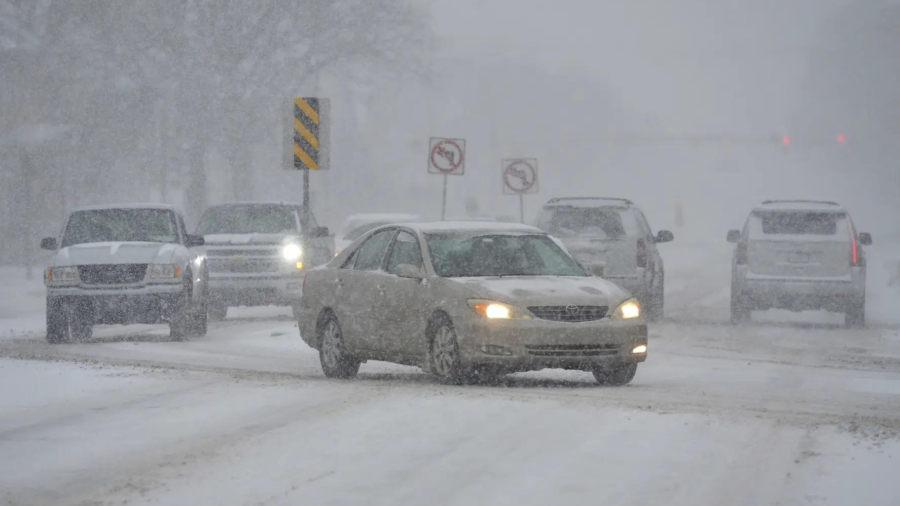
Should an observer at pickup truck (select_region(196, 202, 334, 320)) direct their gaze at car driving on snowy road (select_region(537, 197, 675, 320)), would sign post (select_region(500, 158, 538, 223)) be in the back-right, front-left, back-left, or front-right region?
front-left

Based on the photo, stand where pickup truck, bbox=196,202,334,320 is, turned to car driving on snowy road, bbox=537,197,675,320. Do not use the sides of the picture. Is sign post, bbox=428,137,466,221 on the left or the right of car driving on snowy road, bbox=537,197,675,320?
left

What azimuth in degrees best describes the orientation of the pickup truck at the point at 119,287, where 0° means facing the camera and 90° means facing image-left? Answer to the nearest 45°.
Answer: approximately 0°

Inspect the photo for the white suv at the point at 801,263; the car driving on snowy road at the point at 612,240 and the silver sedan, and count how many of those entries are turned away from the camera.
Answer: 2

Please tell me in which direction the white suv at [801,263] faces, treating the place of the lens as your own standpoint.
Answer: facing away from the viewer

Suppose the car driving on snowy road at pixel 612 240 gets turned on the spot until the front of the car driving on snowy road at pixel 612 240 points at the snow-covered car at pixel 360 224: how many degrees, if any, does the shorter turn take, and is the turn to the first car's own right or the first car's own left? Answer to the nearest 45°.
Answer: approximately 45° to the first car's own left

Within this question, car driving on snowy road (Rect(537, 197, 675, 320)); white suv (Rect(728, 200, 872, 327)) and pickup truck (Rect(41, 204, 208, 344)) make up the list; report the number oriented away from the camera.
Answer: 2

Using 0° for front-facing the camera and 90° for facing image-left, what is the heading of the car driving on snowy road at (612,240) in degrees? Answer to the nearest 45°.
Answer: approximately 180°

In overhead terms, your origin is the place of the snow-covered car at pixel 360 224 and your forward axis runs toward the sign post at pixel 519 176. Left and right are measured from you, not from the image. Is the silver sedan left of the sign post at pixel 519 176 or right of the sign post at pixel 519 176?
right

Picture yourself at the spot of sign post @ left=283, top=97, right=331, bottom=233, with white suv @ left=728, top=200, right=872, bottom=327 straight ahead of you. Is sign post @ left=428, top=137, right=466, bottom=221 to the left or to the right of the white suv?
left

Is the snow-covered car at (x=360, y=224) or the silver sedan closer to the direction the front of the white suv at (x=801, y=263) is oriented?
the snow-covered car

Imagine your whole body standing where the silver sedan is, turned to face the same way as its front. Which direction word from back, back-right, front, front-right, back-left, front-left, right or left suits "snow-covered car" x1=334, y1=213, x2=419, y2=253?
back-left

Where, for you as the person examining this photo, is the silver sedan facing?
facing the viewer and to the right of the viewer

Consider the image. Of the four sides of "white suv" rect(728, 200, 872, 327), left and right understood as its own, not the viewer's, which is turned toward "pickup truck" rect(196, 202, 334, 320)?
left
